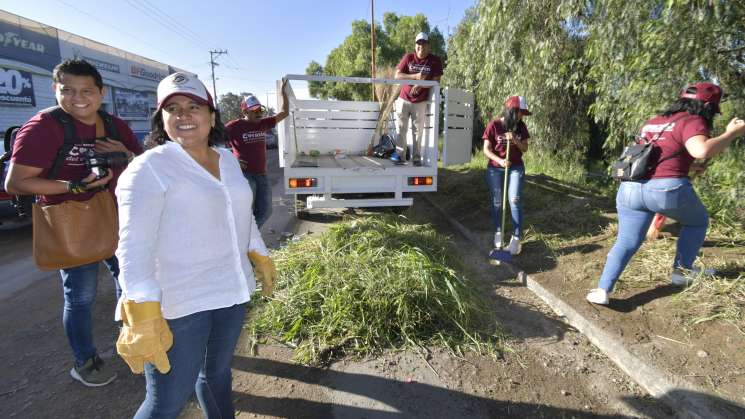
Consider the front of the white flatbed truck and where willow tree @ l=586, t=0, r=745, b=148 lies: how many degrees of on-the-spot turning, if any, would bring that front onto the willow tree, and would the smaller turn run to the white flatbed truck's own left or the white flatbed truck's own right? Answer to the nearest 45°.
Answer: approximately 90° to the white flatbed truck's own right

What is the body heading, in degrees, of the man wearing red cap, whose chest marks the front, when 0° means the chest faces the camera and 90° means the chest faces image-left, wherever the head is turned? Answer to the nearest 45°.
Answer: approximately 315°

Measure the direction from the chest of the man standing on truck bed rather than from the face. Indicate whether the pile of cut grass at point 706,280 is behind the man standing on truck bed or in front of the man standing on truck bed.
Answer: in front

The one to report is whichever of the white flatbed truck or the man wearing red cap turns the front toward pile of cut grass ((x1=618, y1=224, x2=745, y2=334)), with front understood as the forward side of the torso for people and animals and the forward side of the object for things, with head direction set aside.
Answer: the man wearing red cap

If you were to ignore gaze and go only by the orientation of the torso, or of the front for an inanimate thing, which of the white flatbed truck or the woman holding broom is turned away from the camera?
the white flatbed truck

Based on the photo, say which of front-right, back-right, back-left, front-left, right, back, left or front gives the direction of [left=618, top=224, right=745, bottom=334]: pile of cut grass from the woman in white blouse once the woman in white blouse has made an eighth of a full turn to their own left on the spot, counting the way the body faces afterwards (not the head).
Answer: front

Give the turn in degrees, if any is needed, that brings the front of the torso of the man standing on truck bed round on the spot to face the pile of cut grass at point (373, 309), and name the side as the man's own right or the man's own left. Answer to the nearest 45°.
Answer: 0° — they already face it

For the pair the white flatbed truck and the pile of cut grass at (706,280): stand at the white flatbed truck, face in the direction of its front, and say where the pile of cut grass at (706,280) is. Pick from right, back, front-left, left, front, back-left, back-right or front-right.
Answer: back-right

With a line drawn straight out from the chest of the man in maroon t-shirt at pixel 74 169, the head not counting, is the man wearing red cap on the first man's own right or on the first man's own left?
on the first man's own left

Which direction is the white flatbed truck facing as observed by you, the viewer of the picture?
facing away from the viewer

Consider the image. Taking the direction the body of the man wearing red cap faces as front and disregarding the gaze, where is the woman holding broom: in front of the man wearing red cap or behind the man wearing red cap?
in front

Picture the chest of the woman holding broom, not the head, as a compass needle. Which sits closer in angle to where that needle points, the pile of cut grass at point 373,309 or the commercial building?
the pile of cut grass

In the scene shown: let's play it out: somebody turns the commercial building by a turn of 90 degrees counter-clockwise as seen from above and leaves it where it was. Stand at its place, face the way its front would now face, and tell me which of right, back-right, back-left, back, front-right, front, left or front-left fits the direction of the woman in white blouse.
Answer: back-right

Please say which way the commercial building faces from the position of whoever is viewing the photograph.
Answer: facing the viewer and to the right of the viewer
